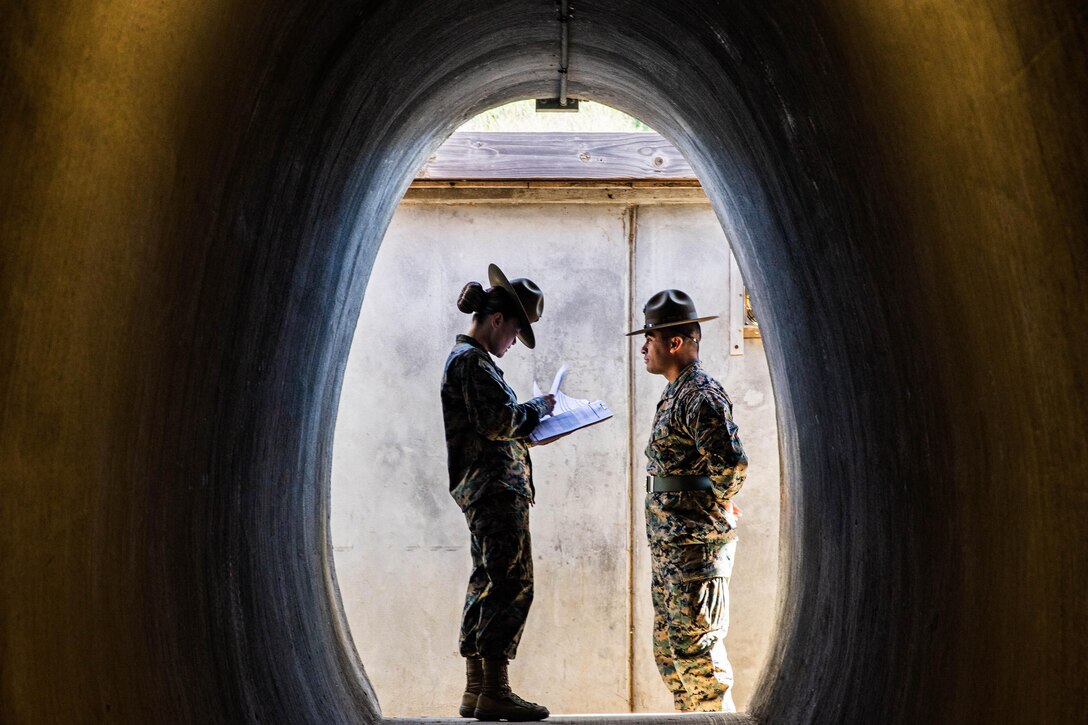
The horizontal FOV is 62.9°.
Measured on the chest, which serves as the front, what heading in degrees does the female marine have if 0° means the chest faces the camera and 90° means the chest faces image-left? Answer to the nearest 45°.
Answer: approximately 270°

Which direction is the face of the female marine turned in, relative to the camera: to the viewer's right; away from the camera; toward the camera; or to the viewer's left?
to the viewer's right
